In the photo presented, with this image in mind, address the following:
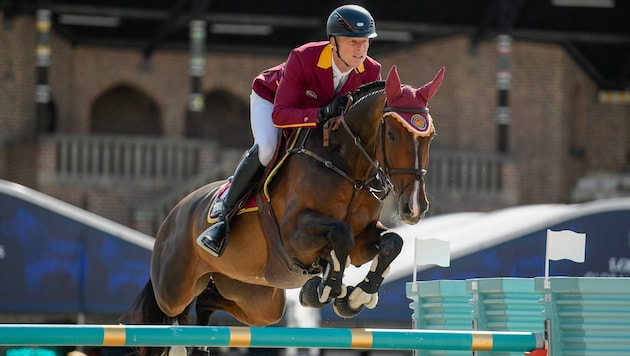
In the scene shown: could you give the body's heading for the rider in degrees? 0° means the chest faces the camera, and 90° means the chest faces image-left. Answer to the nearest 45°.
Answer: approximately 315°

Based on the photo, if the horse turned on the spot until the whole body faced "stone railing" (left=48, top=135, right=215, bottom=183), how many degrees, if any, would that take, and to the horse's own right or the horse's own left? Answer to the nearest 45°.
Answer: approximately 135° to the horse's own left

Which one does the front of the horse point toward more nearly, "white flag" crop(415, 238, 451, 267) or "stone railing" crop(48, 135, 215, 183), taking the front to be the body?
the white flag

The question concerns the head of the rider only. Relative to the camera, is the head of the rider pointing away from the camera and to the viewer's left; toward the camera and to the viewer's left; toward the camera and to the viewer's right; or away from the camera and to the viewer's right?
toward the camera and to the viewer's right

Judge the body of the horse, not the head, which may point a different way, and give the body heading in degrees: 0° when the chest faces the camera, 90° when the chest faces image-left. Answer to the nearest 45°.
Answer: approximately 315°
